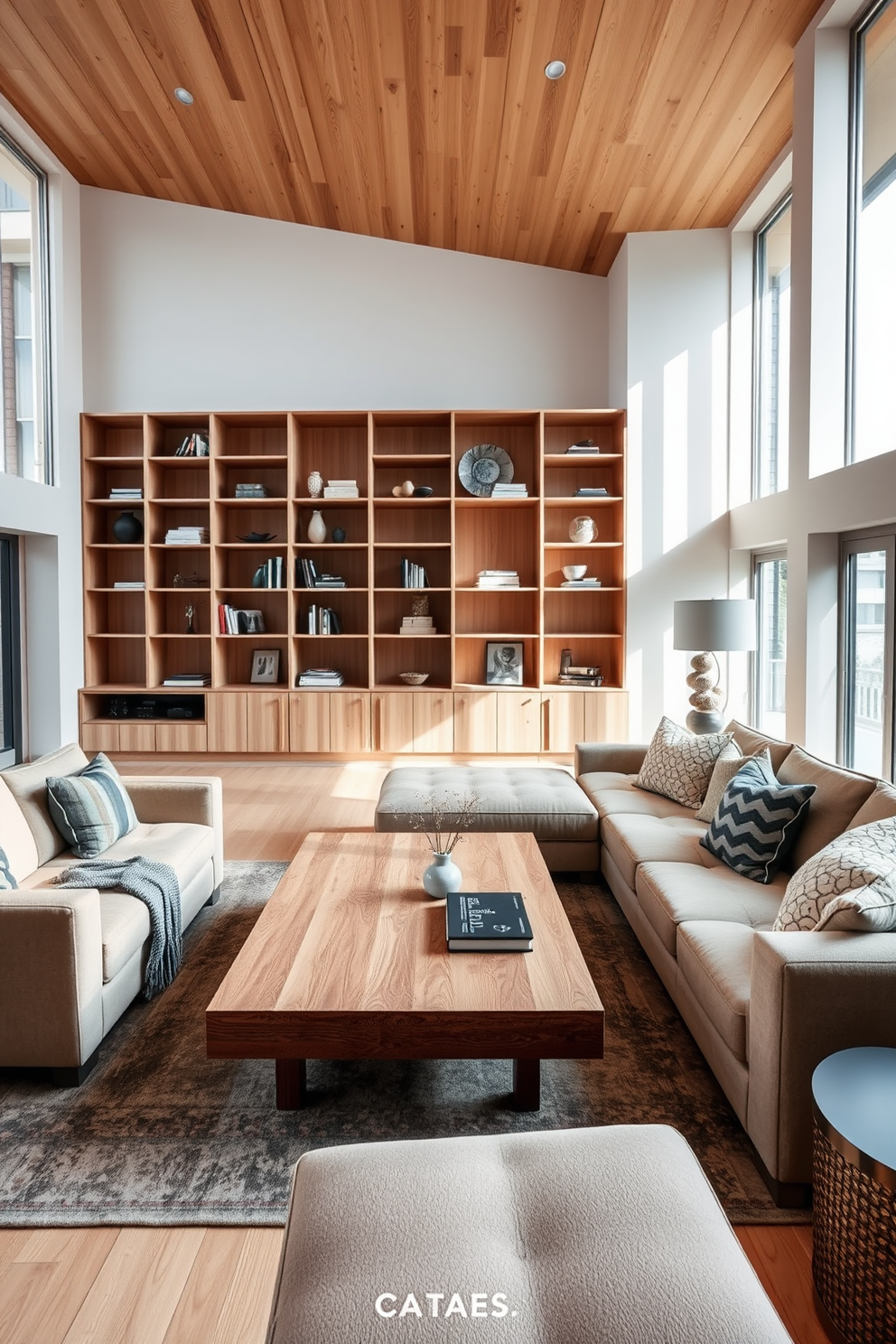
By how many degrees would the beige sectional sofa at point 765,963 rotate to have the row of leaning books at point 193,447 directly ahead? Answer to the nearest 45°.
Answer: approximately 45° to its right

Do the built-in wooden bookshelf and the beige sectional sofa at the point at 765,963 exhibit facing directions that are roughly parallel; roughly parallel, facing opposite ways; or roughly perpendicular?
roughly perpendicular

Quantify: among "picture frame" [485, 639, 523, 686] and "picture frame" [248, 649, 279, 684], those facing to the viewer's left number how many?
0

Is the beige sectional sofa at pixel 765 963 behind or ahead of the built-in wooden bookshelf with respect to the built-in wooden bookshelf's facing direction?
ahead

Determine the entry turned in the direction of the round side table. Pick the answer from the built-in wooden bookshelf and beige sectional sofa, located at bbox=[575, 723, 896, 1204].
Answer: the built-in wooden bookshelf

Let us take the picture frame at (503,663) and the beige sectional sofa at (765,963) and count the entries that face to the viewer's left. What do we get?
1

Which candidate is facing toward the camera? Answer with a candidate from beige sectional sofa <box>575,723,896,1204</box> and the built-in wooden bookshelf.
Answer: the built-in wooden bookshelf

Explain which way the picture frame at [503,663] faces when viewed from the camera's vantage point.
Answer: facing the viewer

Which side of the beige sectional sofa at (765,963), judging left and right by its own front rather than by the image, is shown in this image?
left

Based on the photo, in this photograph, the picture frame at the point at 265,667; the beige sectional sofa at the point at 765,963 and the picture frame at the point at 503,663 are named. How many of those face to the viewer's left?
1

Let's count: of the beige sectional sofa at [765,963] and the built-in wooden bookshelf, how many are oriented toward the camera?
1

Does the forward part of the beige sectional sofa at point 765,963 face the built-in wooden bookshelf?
no

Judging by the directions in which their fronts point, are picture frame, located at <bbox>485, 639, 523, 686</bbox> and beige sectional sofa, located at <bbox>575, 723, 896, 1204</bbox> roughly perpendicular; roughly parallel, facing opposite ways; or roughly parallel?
roughly perpendicular

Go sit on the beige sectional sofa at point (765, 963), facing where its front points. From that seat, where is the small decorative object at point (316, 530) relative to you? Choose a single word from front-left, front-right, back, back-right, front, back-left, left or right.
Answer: front-right

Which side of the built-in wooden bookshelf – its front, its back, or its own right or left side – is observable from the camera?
front

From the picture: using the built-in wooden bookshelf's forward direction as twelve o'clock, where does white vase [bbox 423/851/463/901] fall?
The white vase is roughly at 12 o'clock from the built-in wooden bookshelf.

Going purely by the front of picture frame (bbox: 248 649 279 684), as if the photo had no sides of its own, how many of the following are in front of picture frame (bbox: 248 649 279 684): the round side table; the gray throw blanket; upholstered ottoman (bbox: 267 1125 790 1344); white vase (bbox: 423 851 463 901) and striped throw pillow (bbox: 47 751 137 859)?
5

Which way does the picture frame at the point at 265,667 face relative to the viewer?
toward the camera

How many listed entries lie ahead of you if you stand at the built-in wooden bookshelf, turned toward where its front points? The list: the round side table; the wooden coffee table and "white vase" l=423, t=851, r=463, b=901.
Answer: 3

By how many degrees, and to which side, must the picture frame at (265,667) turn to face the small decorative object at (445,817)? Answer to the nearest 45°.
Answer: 0° — it already faces it

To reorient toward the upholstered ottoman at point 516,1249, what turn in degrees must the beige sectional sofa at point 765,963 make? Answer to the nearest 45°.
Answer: approximately 90° to its left

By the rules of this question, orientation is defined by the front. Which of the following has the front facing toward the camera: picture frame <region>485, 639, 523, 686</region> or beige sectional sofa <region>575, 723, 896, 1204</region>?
the picture frame

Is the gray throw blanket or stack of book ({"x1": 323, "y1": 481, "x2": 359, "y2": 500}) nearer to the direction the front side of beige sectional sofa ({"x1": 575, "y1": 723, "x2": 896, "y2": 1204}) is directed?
the gray throw blanket

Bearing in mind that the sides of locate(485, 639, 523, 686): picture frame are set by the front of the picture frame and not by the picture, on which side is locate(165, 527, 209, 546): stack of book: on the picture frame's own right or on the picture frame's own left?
on the picture frame's own right
